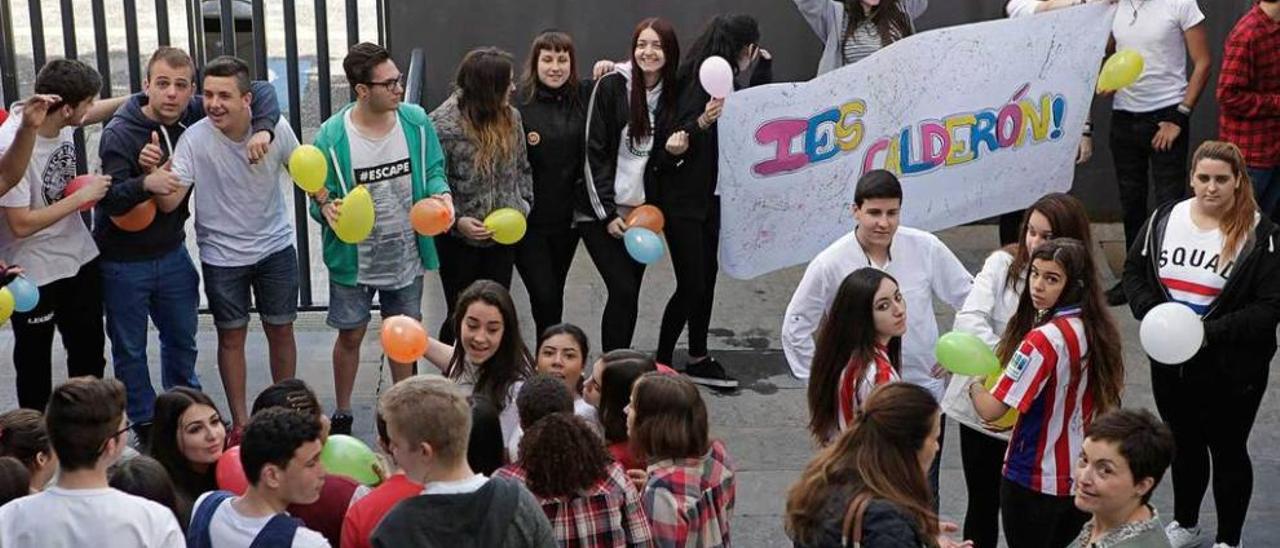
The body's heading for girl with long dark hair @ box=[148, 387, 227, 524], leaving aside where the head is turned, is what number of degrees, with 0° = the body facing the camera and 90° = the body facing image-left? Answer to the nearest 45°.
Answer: approximately 315°

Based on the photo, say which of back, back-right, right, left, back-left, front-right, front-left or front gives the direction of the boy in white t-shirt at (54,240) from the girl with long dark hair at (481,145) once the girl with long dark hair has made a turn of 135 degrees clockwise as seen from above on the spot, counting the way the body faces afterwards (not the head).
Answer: front

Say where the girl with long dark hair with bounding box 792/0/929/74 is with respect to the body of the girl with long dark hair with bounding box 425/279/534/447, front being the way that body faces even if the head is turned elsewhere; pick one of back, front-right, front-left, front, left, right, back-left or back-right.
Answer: back

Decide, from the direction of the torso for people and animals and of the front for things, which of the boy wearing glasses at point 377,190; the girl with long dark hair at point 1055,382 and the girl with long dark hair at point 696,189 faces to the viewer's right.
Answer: the girl with long dark hair at point 696,189

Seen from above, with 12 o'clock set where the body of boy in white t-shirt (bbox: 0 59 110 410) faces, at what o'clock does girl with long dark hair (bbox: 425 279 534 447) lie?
The girl with long dark hair is roughly at 12 o'clock from the boy in white t-shirt.

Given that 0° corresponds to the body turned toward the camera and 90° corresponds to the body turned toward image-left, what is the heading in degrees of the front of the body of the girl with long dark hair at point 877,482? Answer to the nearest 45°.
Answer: approximately 225°

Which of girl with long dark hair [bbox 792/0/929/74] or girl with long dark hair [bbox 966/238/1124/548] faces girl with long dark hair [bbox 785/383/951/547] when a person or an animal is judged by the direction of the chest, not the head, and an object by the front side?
girl with long dark hair [bbox 792/0/929/74]

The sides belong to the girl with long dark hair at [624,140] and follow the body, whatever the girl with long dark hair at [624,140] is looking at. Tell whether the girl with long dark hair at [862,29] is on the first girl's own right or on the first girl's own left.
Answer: on the first girl's own left
